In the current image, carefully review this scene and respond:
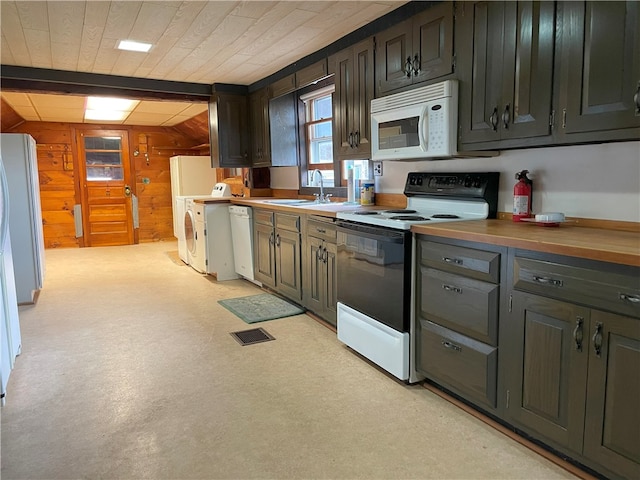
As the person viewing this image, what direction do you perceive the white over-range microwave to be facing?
facing the viewer and to the left of the viewer

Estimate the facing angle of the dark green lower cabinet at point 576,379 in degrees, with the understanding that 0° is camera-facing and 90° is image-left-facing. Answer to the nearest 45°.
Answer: approximately 45°

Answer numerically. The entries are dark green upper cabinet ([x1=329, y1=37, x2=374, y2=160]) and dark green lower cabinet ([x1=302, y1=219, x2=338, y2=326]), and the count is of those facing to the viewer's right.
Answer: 0

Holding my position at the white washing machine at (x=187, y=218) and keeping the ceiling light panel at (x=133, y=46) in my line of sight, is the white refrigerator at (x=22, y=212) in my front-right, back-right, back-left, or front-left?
front-right

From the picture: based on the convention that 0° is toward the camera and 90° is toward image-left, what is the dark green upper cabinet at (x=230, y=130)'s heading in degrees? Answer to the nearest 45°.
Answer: approximately 0°

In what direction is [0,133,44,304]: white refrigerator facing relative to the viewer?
to the viewer's right

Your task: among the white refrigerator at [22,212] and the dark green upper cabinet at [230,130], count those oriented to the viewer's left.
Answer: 0

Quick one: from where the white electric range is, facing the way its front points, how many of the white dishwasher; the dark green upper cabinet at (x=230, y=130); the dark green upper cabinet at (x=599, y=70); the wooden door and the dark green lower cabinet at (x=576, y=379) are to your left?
2

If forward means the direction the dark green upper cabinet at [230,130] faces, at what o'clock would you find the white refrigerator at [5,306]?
The white refrigerator is roughly at 1 o'clock from the dark green upper cabinet.

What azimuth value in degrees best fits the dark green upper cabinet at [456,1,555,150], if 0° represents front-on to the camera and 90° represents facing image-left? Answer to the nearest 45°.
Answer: approximately 45°

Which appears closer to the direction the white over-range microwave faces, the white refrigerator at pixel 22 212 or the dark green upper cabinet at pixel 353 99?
the white refrigerator
